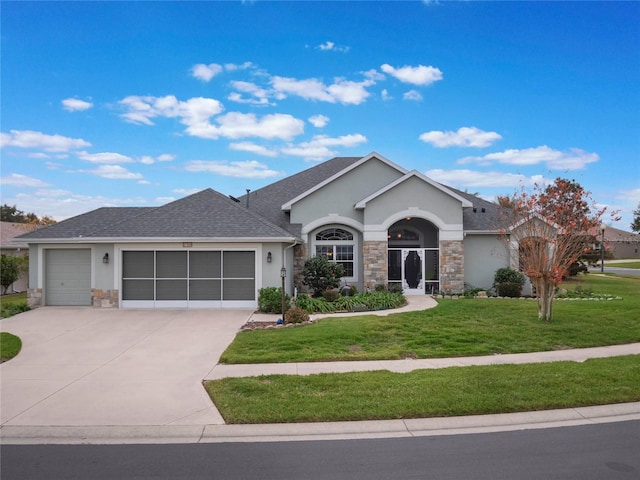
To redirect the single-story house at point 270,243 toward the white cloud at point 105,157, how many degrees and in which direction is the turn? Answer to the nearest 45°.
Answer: approximately 135° to its right

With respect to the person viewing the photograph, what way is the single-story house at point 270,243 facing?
facing the viewer

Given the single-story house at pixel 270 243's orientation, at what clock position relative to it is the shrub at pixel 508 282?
The shrub is roughly at 9 o'clock from the single-story house.

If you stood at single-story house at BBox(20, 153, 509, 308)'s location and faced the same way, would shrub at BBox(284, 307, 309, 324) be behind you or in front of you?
in front

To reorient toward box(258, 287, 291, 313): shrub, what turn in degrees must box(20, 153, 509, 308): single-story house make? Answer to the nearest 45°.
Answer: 0° — it already faces it

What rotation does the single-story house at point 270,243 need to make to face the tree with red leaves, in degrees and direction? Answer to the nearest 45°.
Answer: approximately 45° to its left
